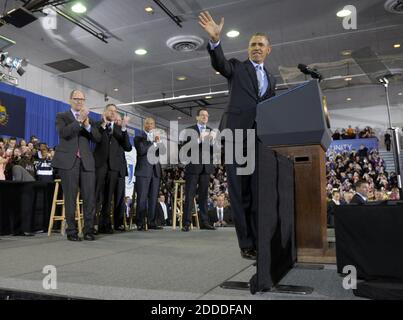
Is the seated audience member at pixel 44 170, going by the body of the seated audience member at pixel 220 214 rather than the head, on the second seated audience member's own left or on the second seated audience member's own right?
on the second seated audience member's own right

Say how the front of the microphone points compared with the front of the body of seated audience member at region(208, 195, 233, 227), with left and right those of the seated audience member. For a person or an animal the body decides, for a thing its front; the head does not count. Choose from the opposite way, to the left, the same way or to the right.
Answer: to the right

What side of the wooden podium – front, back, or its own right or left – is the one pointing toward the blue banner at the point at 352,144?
left

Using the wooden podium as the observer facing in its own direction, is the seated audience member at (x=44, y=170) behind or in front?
behind

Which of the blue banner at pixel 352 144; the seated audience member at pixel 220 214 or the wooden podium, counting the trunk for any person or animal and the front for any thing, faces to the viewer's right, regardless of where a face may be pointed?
the wooden podium

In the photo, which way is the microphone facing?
to the viewer's left

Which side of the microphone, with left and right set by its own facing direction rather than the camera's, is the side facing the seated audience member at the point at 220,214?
right

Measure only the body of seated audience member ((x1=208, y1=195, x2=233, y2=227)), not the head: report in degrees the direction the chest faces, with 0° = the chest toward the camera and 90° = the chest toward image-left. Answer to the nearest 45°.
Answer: approximately 0°

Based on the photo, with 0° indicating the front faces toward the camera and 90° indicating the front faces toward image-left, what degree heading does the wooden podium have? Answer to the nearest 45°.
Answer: approximately 270°
